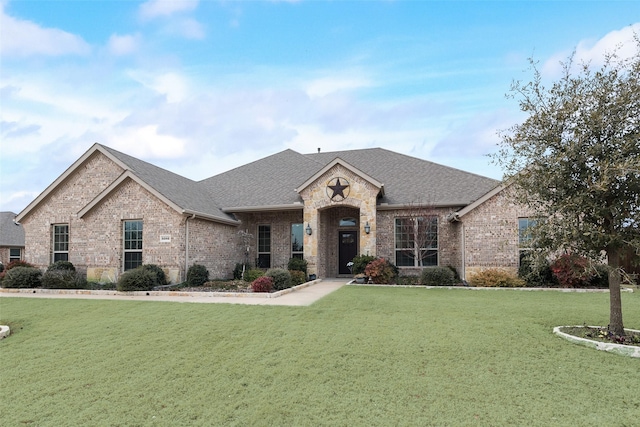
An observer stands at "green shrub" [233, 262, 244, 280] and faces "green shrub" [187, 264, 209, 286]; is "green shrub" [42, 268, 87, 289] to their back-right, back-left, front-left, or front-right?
front-right

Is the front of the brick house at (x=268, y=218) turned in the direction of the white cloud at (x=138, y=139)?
no

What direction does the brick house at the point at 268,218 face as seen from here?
toward the camera

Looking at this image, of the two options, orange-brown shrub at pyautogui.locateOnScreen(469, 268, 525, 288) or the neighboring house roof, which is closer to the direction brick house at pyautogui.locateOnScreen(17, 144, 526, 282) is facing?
the orange-brown shrub

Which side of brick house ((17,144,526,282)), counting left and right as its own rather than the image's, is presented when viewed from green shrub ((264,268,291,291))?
front

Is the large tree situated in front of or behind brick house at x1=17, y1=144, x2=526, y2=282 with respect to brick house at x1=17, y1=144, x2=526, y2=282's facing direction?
in front

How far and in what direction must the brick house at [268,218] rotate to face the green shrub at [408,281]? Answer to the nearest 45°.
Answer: approximately 45° to its left

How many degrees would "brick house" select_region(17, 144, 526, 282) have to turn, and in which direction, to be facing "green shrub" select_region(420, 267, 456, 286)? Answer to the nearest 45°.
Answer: approximately 45° to its left
